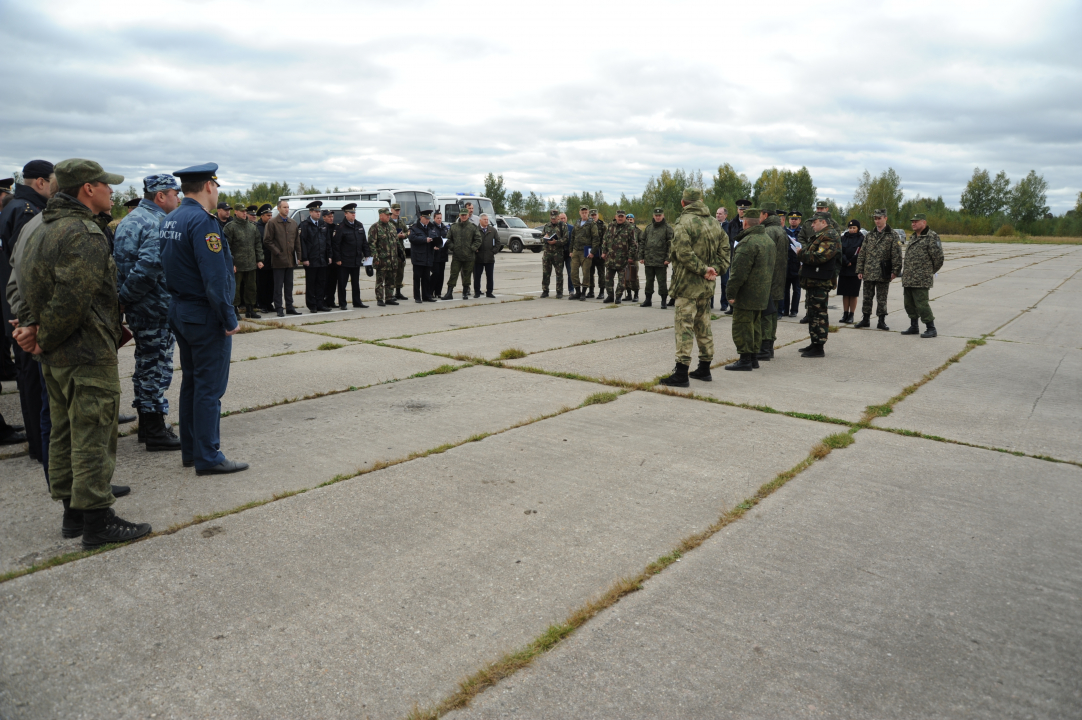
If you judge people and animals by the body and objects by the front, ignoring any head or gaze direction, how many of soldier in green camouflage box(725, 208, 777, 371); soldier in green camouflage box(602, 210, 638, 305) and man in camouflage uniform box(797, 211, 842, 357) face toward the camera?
1

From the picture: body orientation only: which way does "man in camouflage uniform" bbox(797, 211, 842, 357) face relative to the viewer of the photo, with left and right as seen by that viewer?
facing to the left of the viewer

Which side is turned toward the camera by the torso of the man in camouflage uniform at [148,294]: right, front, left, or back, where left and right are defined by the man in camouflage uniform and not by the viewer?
right

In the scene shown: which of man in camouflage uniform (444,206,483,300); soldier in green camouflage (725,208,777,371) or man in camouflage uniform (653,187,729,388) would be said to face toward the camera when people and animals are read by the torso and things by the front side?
man in camouflage uniform (444,206,483,300)

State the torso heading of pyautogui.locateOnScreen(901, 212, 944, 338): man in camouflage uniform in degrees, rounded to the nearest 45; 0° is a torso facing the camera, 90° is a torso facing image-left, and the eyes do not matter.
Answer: approximately 45°

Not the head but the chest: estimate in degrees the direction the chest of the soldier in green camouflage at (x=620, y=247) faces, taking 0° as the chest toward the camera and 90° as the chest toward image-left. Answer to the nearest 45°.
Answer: approximately 0°

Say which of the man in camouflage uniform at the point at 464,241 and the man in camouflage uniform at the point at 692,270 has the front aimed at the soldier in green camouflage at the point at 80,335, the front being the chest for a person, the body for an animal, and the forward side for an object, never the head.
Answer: the man in camouflage uniform at the point at 464,241

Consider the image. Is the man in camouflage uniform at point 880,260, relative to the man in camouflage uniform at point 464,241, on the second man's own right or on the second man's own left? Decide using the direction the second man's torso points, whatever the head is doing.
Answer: on the second man's own left

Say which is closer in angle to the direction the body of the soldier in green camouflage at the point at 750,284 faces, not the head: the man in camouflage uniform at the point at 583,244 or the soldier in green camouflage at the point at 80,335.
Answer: the man in camouflage uniform

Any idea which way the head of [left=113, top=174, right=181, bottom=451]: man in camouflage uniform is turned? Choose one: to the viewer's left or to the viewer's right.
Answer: to the viewer's right

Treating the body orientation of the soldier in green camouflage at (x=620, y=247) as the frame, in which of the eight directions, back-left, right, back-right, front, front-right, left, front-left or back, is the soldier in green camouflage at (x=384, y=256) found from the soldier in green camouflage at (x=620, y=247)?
right

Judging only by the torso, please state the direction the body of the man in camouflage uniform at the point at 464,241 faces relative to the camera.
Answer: toward the camera

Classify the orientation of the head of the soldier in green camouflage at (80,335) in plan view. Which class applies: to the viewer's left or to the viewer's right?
to the viewer's right

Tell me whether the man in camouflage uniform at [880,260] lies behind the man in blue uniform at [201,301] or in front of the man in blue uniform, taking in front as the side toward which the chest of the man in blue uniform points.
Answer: in front
